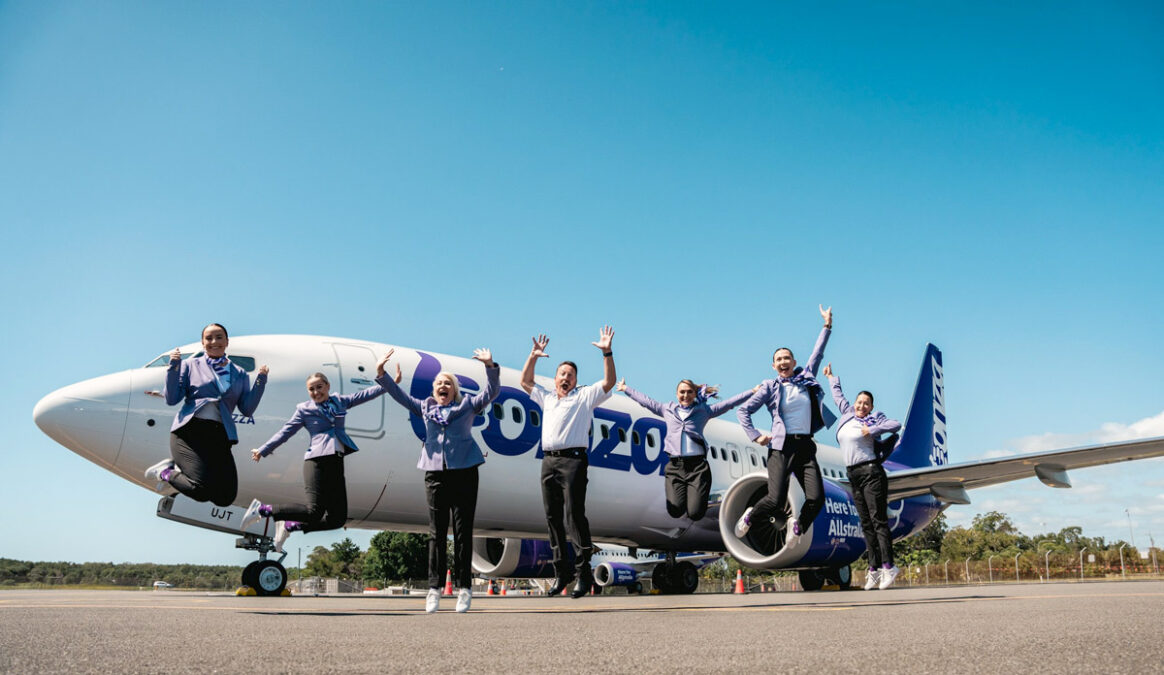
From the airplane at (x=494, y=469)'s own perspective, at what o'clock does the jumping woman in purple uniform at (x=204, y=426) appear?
The jumping woman in purple uniform is roughly at 11 o'clock from the airplane.

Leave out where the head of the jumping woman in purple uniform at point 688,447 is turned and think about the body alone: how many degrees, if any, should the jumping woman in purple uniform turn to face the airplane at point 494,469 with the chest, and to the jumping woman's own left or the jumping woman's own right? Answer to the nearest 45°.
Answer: approximately 135° to the jumping woman's own right

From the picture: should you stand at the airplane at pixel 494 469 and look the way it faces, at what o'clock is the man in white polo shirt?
The man in white polo shirt is roughly at 10 o'clock from the airplane.

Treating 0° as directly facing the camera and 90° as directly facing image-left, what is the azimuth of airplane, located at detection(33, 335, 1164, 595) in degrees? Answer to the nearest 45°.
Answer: approximately 45°

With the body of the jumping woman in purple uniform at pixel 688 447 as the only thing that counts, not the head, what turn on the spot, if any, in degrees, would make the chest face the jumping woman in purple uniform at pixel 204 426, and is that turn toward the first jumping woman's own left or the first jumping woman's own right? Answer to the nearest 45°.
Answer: approximately 45° to the first jumping woman's own right

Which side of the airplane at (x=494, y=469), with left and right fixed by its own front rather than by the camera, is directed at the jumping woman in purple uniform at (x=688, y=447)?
left
